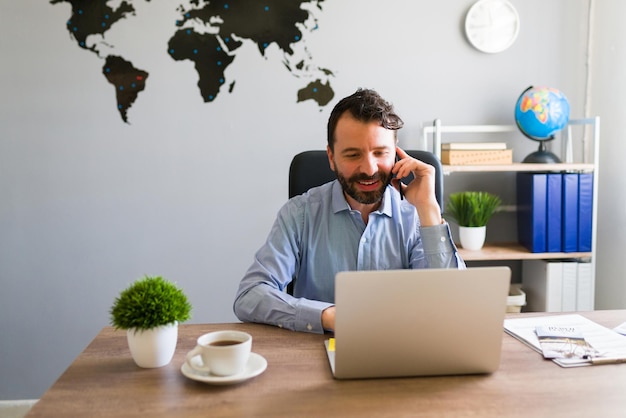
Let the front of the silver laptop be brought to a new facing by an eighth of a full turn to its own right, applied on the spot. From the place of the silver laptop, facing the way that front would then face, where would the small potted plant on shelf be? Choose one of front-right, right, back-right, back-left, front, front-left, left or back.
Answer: front-left

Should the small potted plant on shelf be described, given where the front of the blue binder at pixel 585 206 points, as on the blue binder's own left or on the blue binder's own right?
on the blue binder's own right

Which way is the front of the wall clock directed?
toward the camera

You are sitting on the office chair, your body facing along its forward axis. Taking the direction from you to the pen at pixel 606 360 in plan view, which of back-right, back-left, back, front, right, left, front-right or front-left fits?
front-left

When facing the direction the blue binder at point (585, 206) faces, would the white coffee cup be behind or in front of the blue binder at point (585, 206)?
in front

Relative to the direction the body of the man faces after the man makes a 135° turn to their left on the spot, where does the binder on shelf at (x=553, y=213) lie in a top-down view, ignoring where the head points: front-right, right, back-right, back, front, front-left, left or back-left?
front

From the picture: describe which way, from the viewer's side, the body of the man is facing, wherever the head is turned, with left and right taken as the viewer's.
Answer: facing the viewer

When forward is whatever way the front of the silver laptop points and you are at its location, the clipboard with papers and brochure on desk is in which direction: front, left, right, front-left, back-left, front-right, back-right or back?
front-right

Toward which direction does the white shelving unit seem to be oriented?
toward the camera

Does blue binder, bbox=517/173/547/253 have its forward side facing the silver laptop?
yes

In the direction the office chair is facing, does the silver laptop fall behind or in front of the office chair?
in front

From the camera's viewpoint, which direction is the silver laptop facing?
away from the camera

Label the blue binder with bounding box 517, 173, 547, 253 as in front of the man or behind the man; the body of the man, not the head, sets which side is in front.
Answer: behind
